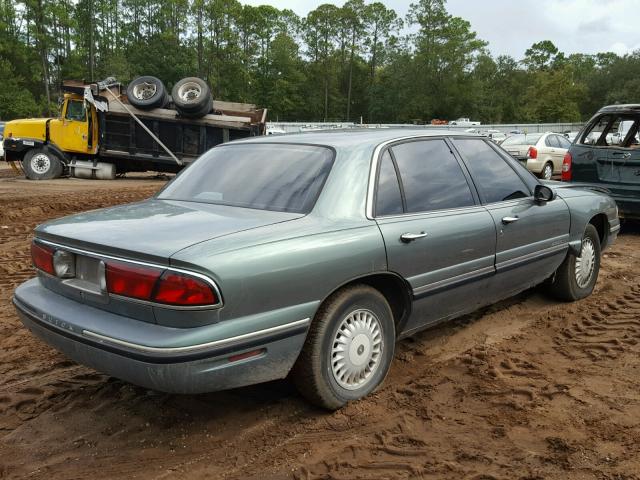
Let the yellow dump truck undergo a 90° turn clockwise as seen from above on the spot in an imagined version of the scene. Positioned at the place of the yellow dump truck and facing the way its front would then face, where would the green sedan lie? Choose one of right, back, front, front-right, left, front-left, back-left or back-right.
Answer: back

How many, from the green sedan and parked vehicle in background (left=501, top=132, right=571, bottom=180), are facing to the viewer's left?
0

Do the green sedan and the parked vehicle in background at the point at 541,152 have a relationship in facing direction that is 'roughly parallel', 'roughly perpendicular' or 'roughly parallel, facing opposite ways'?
roughly parallel

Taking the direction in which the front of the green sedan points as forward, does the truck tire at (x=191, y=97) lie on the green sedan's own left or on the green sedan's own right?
on the green sedan's own left

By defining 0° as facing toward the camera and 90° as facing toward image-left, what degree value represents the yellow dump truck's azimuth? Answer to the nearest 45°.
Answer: approximately 90°

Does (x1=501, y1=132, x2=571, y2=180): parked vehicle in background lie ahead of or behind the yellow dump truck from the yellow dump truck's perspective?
behind

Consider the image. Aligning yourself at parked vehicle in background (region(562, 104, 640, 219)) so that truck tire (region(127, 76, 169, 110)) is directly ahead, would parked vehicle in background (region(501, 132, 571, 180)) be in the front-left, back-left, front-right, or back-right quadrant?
front-right

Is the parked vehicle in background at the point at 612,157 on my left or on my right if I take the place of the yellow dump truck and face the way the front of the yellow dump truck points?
on my left

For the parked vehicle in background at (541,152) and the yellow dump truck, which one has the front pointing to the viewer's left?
the yellow dump truck

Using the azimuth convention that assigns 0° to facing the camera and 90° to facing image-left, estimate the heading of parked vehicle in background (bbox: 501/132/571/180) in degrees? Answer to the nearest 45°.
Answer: approximately 225°

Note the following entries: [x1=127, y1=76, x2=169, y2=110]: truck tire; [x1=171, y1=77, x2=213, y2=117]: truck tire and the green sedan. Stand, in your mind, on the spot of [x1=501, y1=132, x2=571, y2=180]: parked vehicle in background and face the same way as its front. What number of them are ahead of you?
0

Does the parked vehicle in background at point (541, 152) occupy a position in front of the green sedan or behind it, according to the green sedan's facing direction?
in front

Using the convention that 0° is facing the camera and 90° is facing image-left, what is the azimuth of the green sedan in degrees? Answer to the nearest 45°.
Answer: approximately 225°
